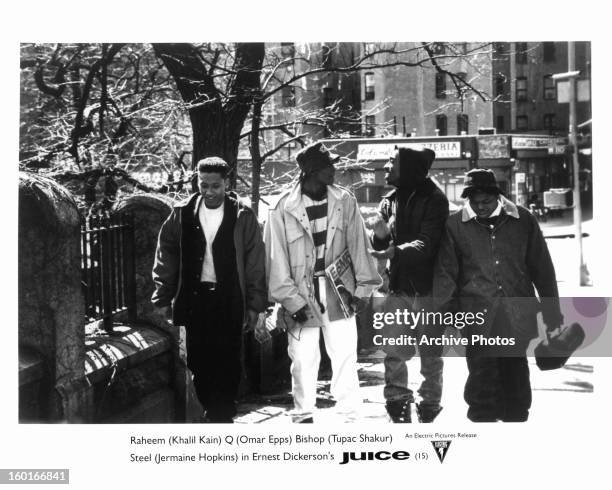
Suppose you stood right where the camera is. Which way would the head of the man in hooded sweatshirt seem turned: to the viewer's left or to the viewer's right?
to the viewer's left

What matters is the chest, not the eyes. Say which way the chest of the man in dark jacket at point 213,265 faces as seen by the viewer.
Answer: toward the camera

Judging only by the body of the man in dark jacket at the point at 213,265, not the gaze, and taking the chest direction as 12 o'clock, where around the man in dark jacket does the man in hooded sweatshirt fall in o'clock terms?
The man in hooded sweatshirt is roughly at 9 o'clock from the man in dark jacket.

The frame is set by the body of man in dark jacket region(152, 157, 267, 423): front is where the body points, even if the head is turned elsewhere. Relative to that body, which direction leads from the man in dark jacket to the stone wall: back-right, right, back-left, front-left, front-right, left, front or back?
right

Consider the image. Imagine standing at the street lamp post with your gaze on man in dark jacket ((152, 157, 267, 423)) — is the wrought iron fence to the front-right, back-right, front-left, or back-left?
front-right

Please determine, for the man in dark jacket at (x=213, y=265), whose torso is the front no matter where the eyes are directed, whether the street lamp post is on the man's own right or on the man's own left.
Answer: on the man's own left
